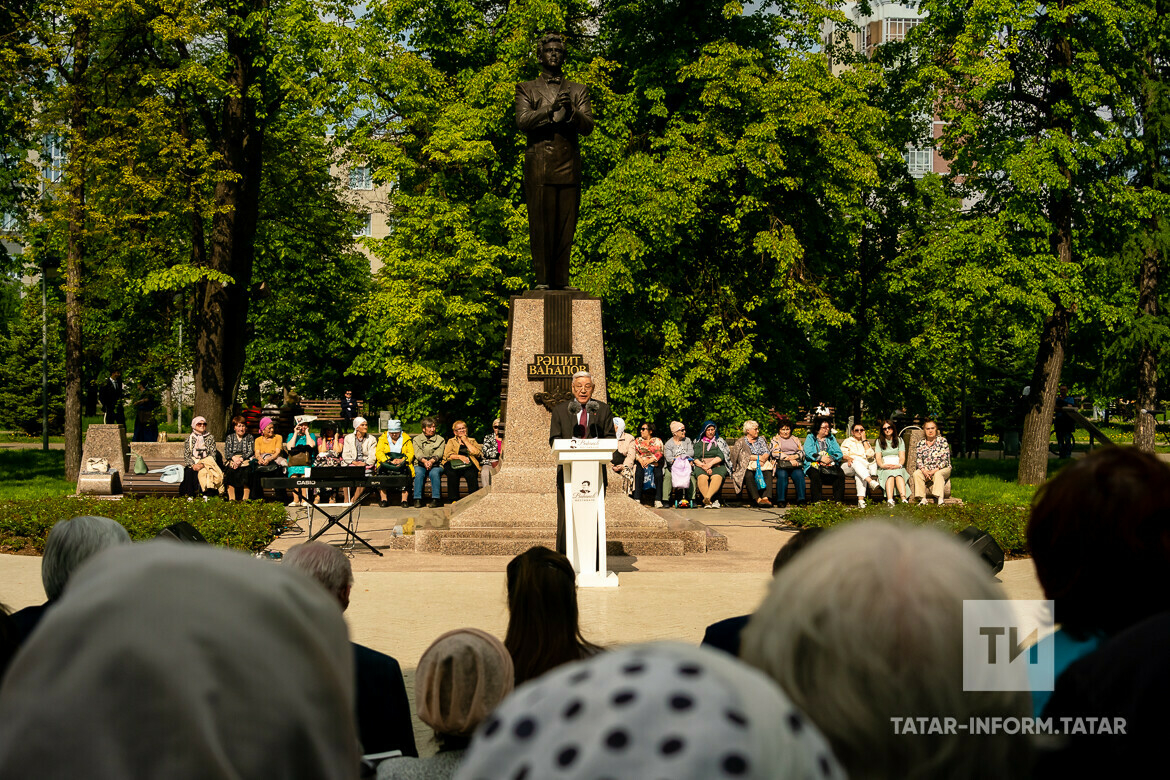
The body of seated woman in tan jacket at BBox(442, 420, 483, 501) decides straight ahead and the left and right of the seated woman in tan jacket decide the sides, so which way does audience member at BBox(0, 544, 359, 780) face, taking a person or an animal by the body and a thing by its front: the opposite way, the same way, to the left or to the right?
the opposite way

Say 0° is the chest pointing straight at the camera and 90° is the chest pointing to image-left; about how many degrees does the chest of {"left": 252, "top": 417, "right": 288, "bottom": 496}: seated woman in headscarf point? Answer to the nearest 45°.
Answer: approximately 0°

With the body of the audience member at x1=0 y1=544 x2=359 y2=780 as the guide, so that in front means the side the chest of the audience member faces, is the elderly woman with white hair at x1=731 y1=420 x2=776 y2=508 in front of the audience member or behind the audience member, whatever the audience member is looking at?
in front

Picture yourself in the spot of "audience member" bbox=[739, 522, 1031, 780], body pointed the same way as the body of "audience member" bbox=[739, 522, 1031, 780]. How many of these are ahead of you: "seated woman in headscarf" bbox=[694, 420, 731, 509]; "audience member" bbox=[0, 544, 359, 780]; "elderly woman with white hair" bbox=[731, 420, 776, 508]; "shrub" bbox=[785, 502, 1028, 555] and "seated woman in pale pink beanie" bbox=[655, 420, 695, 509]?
4

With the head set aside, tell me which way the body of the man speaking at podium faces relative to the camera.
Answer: toward the camera

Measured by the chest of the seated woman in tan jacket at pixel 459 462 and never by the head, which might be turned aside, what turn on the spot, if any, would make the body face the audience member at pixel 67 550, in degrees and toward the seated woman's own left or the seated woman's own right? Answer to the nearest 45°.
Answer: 0° — they already face them

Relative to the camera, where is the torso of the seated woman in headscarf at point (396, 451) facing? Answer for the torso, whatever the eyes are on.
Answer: toward the camera

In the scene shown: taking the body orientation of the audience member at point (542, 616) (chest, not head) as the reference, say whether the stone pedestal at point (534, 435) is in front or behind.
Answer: in front

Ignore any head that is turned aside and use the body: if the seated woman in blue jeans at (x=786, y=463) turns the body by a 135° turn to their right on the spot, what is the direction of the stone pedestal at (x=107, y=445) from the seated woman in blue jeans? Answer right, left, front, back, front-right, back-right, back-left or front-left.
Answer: front-left

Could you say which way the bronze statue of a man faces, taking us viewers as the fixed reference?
facing the viewer

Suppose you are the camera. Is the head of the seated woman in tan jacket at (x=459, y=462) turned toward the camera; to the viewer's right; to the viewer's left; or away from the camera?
toward the camera

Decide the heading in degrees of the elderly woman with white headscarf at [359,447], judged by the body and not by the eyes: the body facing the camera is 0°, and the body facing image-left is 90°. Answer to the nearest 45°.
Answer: approximately 0°

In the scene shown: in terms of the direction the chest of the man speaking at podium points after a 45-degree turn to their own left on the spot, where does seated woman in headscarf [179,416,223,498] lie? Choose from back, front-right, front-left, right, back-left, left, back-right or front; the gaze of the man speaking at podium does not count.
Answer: back

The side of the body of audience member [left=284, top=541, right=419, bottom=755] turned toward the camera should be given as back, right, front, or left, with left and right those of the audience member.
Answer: back

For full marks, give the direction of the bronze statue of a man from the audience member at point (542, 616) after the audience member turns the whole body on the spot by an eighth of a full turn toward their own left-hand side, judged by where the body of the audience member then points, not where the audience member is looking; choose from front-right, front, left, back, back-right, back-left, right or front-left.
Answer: front-right

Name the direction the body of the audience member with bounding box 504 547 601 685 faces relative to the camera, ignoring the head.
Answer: away from the camera

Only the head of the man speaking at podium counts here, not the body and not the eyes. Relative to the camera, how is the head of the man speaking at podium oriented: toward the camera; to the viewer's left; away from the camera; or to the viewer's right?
toward the camera
